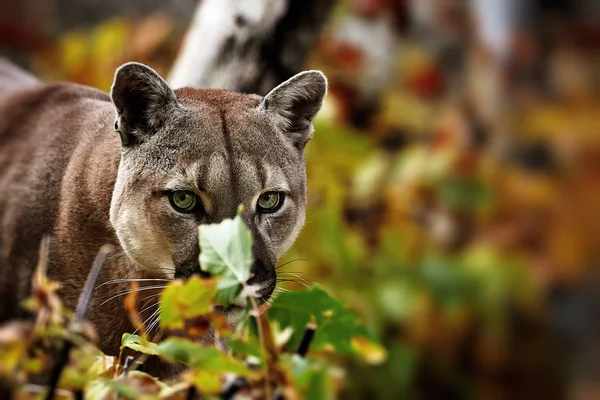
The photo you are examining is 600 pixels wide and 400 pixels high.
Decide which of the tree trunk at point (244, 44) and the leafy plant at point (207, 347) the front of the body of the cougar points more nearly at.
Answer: the leafy plant

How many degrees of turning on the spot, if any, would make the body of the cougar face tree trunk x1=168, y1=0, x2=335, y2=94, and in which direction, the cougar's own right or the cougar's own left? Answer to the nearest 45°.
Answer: approximately 135° to the cougar's own left

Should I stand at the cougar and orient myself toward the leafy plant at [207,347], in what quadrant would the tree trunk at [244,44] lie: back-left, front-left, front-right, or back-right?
back-left

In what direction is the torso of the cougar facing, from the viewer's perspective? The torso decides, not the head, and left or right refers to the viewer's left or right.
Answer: facing the viewer and to the right of the viewer
